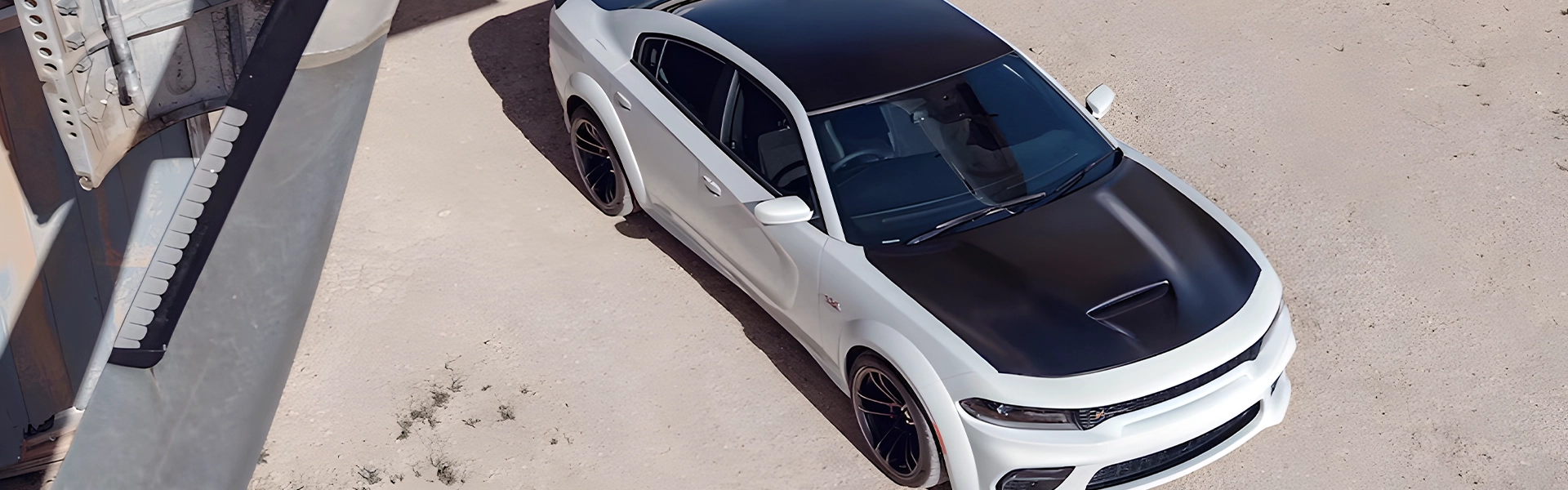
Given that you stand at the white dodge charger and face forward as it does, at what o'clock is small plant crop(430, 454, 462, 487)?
The small plant is roughly at 4 o'clock from the white dodge charger.

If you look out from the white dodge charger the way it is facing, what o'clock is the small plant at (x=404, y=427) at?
The small plant is roughly at 4 o'clock from the white dodge charger.

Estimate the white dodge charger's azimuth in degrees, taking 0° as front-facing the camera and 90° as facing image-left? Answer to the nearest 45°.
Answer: approximately 315°

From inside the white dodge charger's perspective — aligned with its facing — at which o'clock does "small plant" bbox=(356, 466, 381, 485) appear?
The small plant is roughly at 4 o'clock from the white dodge charger.
